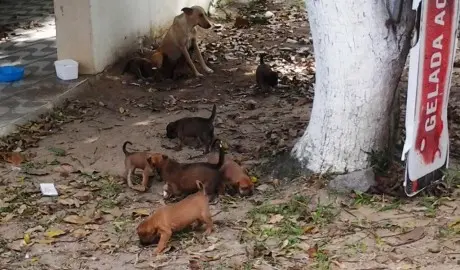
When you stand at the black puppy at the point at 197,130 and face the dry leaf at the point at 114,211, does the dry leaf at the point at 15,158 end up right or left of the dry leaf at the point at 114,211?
right

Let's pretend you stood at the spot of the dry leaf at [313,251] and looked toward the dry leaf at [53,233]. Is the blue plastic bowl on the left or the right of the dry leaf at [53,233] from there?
right

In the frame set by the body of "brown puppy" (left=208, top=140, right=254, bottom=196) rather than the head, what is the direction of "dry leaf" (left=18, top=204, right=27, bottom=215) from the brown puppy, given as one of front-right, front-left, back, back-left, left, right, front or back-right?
back-right

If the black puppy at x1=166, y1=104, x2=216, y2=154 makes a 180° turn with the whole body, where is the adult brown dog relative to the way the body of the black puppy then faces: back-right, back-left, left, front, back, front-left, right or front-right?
left

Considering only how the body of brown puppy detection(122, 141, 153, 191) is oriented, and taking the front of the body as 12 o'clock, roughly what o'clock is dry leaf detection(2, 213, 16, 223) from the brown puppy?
The dry leaf is roughly at 5 o'clock from the brown puppy.

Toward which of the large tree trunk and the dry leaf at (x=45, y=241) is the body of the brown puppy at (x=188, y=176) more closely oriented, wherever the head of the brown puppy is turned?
the dry leaf

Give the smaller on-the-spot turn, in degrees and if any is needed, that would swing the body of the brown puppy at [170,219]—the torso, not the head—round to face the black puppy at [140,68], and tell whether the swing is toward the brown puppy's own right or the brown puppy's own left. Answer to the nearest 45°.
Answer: approximately 135° to the brown puppy's own right

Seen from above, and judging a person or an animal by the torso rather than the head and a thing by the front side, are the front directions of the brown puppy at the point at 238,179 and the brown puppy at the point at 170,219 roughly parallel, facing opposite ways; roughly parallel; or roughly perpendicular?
roughly perpendicular

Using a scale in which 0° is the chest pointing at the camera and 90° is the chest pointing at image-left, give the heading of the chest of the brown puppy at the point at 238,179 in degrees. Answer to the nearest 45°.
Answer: approximately 315°

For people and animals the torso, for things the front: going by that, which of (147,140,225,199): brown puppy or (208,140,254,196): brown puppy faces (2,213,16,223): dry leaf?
(147,140,225,199): brown puppy

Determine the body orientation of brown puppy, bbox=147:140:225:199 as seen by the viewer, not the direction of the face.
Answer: to the viewer's left

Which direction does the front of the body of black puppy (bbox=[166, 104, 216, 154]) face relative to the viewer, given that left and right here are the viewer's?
facing to the left of the viewer

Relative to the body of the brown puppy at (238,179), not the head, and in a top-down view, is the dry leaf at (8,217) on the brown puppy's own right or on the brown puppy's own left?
on the brown puppy's own right
